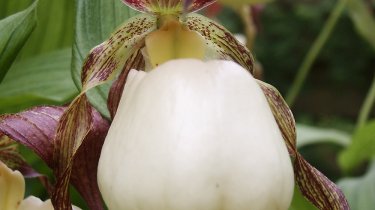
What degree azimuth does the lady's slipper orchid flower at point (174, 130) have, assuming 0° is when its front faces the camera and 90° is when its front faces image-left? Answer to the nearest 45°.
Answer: approximately 0°

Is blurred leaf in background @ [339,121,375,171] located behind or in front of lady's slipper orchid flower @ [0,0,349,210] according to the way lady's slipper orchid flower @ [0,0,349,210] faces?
behind

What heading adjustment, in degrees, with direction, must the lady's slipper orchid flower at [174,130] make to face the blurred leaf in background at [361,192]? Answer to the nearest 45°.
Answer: approximately 135° to its left

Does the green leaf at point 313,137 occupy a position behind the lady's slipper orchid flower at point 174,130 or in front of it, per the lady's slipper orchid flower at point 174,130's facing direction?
behind
